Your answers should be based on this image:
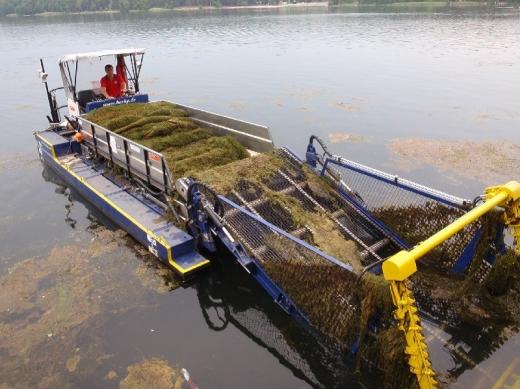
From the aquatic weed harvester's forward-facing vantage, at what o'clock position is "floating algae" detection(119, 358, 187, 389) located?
The floating algae is roughly at 3 o'clock from the aquatic weed harvester.

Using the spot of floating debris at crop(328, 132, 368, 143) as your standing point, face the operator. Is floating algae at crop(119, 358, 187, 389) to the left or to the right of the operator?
left

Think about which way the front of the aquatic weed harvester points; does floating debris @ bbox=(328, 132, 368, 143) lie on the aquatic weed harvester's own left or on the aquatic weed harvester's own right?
on the aquatic weed harvester's own left

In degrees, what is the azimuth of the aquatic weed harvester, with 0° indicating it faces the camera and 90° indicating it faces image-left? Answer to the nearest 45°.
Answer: approximately 315°

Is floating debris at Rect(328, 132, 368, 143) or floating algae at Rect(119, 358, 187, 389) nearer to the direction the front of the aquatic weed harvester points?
the floating algae

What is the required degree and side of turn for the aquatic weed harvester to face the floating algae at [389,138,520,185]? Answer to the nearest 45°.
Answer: approximately 90° to its left
